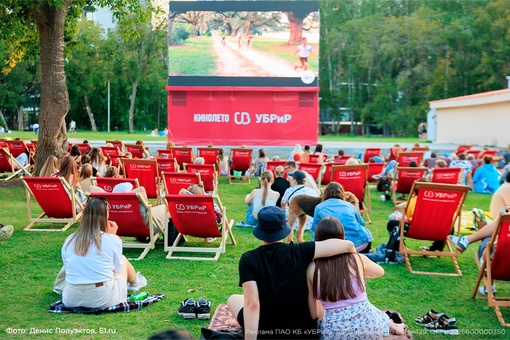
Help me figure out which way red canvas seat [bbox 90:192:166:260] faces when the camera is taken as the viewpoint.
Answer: facing away from the viewer and to the right of the viewer

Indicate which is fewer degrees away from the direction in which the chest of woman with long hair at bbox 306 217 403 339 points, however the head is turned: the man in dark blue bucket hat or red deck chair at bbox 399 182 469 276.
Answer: the red deck chair

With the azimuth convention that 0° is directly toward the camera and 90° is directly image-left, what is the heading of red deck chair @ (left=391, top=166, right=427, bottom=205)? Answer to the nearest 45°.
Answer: approximately 135°

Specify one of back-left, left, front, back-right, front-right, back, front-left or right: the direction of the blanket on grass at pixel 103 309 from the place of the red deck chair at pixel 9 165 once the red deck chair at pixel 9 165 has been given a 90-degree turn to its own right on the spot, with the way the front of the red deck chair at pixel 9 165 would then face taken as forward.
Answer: front-right

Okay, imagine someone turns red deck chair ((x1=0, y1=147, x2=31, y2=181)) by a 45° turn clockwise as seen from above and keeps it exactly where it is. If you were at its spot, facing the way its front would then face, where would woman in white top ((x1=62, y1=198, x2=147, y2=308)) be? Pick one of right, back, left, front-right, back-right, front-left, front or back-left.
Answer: right

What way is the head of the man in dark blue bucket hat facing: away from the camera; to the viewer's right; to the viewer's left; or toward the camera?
away from the camera

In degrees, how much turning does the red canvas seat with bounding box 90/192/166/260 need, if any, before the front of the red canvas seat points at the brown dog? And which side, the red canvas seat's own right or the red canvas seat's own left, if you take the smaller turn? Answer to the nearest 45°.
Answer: approximately 45° to the red canvas seat's own right

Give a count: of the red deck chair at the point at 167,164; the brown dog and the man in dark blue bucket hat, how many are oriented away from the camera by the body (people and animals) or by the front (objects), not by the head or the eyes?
2

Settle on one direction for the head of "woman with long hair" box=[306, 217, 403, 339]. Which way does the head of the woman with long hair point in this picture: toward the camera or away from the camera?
away from the camera

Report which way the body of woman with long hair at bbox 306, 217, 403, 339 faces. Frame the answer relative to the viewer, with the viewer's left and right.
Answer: facing away from the viewer

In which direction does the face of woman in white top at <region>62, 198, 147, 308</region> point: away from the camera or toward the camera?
away from the camera
